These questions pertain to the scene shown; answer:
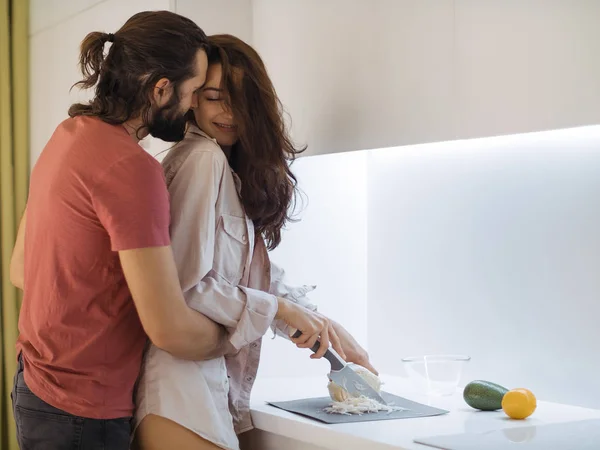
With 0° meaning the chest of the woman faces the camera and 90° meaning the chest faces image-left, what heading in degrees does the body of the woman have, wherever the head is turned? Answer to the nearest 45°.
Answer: approximately 270°

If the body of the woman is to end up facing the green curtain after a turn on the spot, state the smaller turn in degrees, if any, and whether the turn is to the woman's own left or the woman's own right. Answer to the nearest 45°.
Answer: approximately 135° to the woman's own left

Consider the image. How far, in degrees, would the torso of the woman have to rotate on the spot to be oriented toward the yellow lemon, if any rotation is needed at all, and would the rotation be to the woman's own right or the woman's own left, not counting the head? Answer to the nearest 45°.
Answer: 0° — they already face it
